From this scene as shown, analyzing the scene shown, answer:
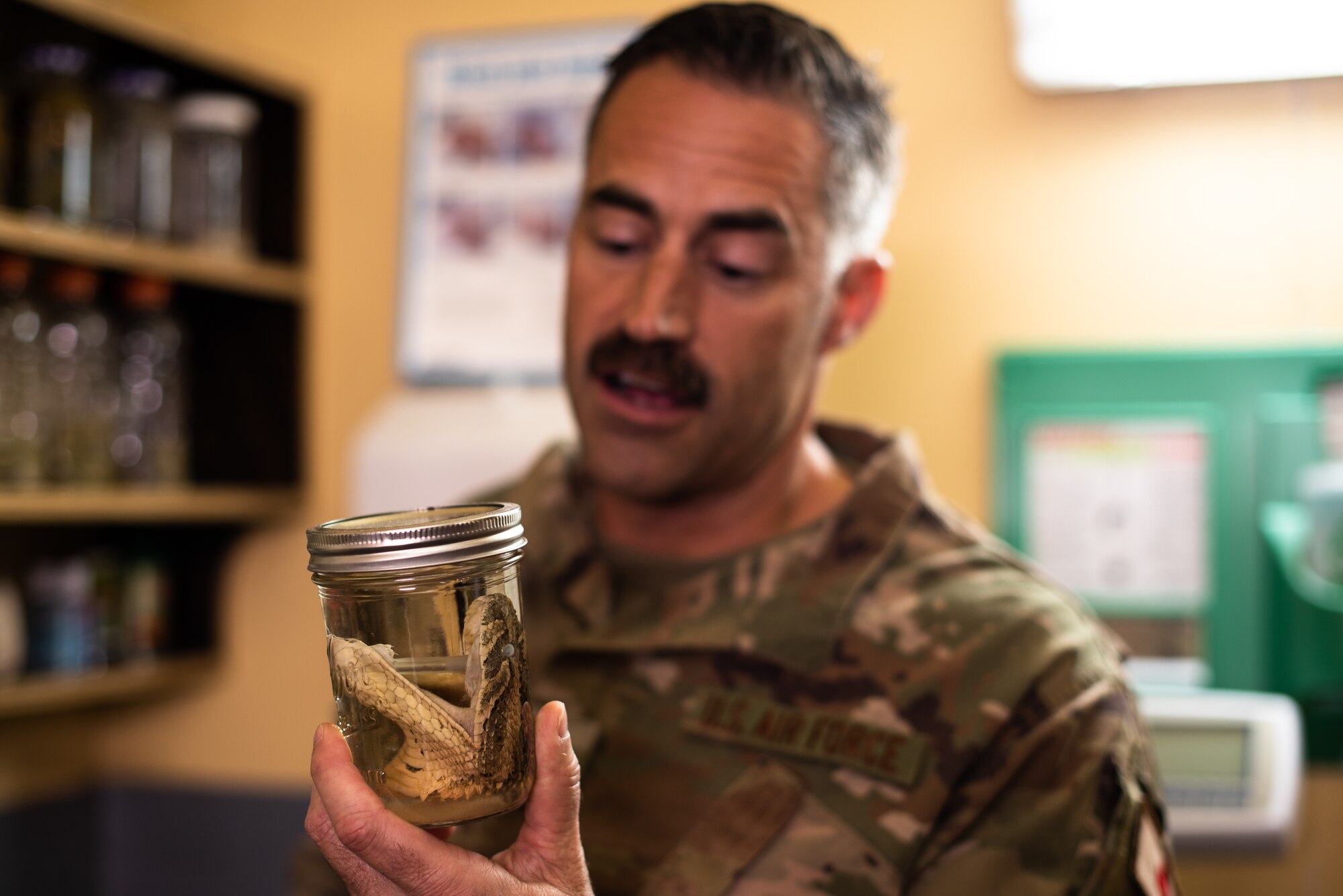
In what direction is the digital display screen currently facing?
toward the camera

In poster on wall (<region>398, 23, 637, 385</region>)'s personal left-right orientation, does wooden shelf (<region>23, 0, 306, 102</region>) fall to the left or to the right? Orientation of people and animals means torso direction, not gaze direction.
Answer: on its right

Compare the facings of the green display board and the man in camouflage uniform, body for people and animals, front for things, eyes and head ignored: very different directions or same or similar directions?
same or similar directions

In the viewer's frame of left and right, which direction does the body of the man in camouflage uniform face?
facing the viewer and to the left of the viewer

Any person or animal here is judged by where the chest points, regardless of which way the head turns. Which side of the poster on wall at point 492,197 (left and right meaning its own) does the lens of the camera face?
front

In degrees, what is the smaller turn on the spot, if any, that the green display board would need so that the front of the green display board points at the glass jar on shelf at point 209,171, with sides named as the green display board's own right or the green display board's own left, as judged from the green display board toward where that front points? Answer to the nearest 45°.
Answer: approximately 90° to the green display board's own right

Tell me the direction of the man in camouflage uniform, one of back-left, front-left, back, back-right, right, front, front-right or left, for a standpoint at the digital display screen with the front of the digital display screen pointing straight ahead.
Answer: front-right

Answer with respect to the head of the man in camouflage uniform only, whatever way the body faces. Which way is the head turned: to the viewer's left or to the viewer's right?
to the viewer's left

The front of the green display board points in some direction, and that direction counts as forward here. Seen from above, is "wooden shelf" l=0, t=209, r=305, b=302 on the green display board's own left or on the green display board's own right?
on the green display board's own right

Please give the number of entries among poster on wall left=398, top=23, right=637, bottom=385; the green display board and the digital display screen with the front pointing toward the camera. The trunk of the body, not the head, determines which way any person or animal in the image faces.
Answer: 3

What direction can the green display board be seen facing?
toward the camera

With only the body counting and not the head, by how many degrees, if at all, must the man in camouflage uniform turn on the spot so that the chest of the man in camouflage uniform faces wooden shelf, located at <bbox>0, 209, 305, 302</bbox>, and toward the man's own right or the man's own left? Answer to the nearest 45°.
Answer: approximately 90° to the man's own right
